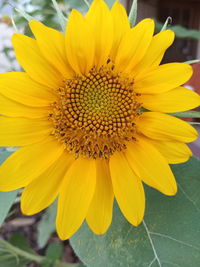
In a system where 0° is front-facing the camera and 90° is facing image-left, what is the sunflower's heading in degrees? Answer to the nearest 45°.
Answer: approximately 0°

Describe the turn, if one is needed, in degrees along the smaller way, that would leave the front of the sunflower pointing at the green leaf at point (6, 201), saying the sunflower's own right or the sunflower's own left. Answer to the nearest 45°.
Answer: approximately 90° to the sunflower's own right
